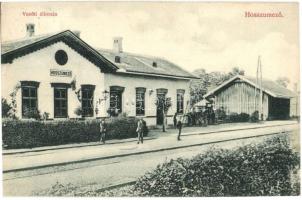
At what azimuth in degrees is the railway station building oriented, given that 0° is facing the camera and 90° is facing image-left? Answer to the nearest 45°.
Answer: approximately 315°

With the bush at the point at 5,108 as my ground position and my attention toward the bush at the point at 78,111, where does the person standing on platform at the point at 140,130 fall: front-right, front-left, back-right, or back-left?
front-right

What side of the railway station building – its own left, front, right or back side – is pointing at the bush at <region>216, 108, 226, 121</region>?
left

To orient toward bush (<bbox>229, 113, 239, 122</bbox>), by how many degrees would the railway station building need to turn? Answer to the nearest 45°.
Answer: approximately 45° to its left

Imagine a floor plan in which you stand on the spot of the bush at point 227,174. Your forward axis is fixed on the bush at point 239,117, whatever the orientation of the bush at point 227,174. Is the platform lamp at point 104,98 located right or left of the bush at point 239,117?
left
